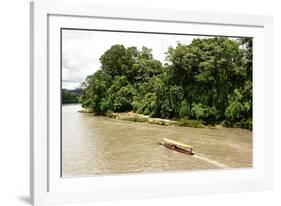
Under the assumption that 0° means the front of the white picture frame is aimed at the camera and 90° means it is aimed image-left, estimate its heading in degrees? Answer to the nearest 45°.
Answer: approximately 315°
